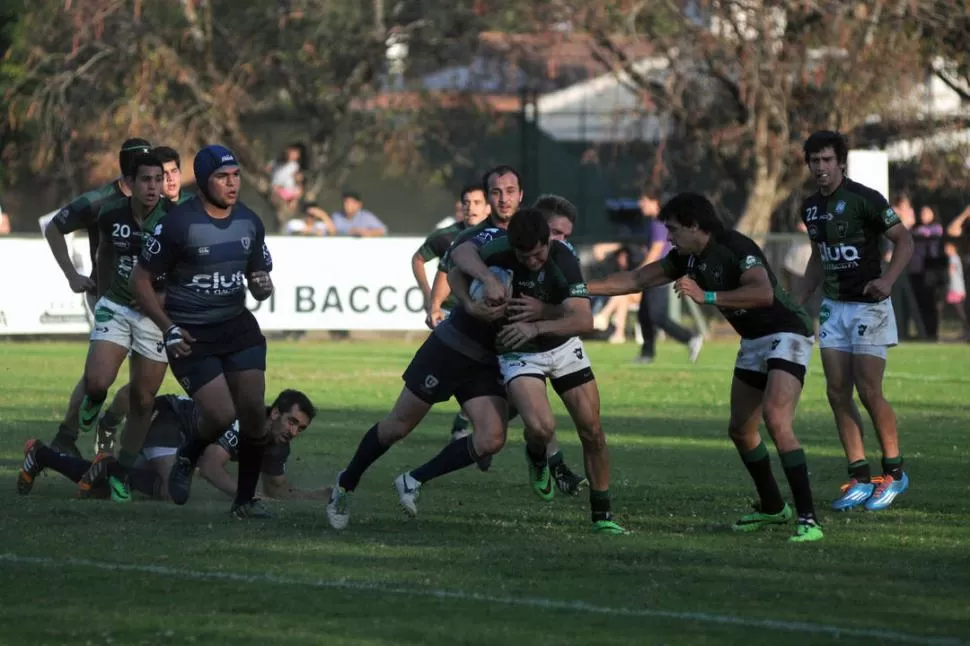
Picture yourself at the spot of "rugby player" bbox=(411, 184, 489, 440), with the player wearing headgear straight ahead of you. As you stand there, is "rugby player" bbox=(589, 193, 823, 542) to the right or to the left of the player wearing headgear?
left

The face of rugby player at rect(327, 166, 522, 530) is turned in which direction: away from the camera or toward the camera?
toward the camera

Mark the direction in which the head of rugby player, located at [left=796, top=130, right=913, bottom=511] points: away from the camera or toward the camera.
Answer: toward the camera

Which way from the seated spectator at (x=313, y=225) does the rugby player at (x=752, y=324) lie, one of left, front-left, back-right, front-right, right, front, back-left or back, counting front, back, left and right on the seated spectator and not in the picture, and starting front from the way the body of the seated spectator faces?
front

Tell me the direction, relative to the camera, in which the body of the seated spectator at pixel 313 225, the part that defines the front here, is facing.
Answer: toward the camera

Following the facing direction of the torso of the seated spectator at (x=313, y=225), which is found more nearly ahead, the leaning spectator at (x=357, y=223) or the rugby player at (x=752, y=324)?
the rugby player

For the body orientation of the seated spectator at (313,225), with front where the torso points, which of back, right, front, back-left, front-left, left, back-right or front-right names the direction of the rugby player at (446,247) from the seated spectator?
front

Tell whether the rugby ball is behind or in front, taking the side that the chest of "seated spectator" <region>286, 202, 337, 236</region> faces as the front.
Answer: in front

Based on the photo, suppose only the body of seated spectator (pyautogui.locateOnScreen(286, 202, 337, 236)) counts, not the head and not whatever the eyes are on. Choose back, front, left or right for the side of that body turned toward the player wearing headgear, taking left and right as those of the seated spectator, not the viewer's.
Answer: front

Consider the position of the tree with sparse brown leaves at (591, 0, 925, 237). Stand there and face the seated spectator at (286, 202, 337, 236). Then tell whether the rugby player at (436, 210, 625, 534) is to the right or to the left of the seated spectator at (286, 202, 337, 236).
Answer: left

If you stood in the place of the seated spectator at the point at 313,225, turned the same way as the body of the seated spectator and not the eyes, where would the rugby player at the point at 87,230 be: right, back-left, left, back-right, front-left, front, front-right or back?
front

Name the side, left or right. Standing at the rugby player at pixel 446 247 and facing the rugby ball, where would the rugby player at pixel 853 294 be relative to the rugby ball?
left

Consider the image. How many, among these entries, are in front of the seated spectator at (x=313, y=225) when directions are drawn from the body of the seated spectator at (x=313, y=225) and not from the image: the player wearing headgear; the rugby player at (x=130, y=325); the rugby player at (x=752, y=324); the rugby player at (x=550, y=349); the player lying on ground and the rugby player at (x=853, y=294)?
6

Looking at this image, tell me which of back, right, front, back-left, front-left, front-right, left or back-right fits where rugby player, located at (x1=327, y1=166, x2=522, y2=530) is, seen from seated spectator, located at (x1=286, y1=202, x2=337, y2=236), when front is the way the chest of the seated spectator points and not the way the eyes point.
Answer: front

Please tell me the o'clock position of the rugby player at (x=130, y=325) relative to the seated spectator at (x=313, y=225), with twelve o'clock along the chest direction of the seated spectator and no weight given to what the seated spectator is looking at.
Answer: The rugby player is roughly at 12 o'clock from the seated spectator.

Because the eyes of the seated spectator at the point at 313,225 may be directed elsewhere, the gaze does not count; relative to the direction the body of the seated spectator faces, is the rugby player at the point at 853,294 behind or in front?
in front

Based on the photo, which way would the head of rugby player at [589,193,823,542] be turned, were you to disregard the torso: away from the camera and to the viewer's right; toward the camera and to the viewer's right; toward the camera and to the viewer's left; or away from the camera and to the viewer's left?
toward the camera and to the viewer's left
